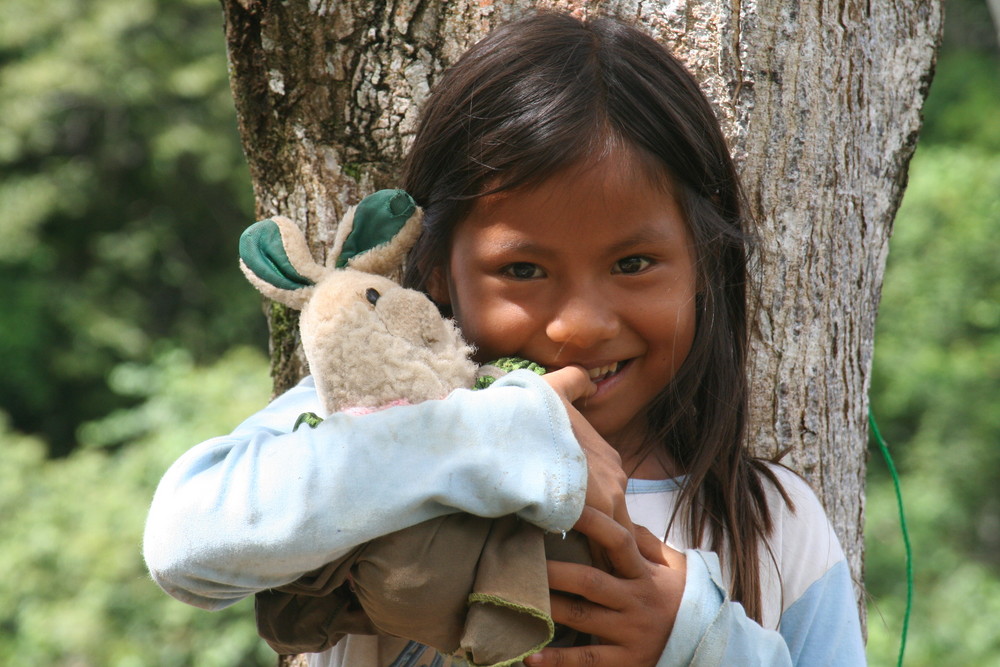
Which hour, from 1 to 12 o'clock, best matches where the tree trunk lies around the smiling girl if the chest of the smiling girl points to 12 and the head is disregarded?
The tree trunk is roughly at 7 o'clock from the smiling girl.

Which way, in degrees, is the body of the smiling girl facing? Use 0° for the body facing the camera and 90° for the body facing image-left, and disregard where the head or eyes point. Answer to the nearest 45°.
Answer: approximately 0°
